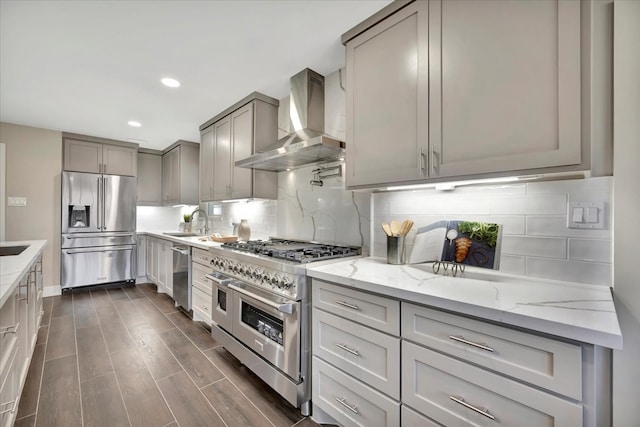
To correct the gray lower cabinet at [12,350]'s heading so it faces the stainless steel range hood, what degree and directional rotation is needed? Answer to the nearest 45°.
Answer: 0° — it already faces it

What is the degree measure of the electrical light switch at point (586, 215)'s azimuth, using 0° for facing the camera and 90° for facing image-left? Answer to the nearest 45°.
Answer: approximately 0°

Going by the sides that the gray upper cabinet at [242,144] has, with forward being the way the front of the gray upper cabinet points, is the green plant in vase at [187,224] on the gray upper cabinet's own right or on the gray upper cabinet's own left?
on the gray upper cabinet's own right

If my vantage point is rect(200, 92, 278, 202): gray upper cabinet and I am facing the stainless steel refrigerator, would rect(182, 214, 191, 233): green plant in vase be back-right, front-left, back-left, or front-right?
front-right

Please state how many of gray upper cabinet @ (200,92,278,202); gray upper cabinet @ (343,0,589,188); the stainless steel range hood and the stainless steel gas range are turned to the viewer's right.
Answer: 0

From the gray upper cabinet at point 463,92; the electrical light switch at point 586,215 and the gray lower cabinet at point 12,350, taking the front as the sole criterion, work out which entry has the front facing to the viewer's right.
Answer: the gray lower cabinet

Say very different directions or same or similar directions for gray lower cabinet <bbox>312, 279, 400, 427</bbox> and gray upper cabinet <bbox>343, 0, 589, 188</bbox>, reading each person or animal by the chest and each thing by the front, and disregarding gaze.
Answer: same or similar directions

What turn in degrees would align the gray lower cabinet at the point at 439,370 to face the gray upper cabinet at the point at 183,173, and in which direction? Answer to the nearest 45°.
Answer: approximately 90° to its right

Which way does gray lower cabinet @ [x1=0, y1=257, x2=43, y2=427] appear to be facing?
to the viewer's right

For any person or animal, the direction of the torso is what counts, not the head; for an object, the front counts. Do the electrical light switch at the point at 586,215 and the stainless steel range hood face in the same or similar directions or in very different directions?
same or similar directions

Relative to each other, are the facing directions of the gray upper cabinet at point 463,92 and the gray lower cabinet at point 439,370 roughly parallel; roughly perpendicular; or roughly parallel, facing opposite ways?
roughly parallel

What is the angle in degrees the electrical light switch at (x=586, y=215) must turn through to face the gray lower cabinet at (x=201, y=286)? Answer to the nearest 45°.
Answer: approximately 90° to its right

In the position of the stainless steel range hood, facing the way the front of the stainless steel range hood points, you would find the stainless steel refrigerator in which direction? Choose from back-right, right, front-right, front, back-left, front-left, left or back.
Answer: right

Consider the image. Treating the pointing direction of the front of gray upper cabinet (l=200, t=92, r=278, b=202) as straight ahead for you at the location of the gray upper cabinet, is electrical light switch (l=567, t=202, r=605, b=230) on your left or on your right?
on your left

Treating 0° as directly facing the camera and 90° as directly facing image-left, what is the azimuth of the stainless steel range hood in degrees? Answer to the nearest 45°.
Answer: approximately 45°

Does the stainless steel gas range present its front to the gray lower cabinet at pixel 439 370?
no
